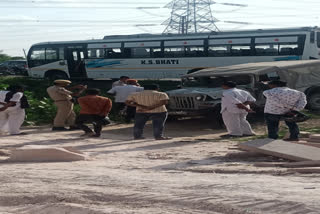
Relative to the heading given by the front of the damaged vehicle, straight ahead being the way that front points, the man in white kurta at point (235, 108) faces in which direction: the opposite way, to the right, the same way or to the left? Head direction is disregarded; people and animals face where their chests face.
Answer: to the right

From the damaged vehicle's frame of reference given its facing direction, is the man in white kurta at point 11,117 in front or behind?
in front

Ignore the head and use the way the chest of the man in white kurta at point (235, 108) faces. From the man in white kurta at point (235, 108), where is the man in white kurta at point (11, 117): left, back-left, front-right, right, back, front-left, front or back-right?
front-left

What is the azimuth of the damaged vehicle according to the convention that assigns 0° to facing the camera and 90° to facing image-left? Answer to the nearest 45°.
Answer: approximately 45°

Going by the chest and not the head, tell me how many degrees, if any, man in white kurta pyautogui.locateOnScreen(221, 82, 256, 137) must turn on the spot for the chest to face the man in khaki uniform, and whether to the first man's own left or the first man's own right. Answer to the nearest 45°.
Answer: approximately 45° to the first man's own left

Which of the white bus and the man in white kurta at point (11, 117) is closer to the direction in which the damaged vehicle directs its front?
the man in white kurta

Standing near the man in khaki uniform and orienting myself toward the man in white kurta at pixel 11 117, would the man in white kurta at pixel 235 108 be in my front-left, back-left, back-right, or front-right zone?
back-left

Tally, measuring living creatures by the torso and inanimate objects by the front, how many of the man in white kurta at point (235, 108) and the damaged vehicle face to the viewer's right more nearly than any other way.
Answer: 0

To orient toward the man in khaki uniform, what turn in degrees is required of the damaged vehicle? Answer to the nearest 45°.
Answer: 0° — it already faces them

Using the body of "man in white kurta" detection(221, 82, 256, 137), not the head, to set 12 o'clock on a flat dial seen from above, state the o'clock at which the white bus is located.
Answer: The white bus is roughly at 1 o'clock from the man in white kurta.

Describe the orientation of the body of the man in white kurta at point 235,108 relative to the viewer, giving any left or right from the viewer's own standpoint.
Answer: facing away from the viewer and to the left of the viewer

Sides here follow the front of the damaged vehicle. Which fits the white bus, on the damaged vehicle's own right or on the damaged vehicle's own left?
on the damaged vehicle's own right
